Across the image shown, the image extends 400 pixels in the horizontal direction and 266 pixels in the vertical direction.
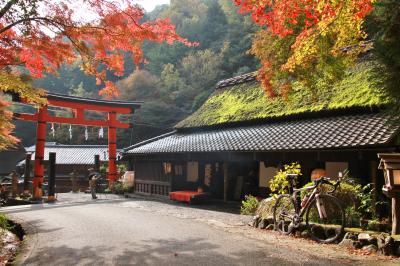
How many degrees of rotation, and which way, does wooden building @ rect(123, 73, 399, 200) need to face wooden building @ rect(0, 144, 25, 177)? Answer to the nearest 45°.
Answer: approximately 90° to its right

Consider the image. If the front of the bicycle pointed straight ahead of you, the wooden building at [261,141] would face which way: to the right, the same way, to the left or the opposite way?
to the right

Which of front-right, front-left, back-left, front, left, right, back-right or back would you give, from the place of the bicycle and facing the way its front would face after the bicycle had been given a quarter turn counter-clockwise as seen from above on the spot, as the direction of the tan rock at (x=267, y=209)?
left

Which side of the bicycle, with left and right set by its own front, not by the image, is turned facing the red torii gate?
back

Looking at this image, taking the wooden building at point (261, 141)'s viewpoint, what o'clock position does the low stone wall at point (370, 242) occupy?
The low stone wall is roughly at 10 o'clock from the wooden building.

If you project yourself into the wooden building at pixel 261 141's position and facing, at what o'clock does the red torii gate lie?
The red torii gate is roughly at 2 o'clock from the wooden building.

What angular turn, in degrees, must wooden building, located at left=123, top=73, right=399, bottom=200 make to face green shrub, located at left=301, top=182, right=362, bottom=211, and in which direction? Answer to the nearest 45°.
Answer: approximately 45° to its left

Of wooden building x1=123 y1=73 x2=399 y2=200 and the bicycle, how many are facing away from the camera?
0

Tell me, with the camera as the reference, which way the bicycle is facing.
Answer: facing the viewer and to the right of the viewer

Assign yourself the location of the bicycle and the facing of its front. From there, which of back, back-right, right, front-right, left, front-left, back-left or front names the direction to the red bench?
back
